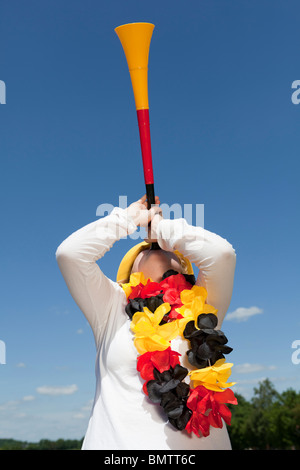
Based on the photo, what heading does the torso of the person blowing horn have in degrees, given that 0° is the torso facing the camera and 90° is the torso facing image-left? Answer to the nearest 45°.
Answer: approximately 315°
